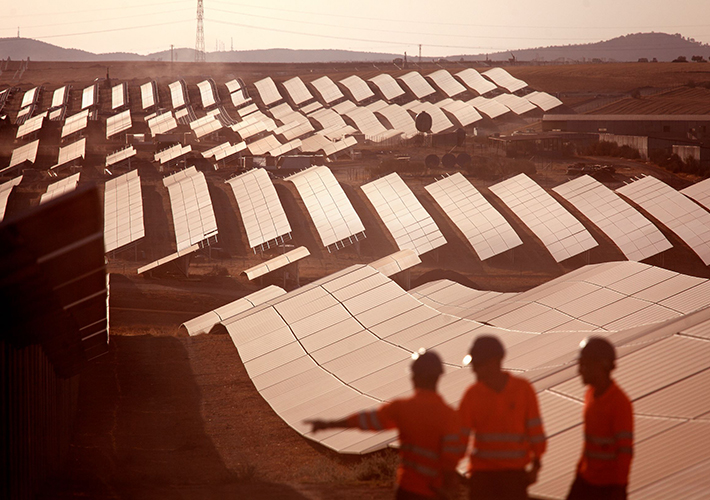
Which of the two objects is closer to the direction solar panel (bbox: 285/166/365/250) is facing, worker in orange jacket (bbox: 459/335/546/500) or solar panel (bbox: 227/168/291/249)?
the worker in orange jacket

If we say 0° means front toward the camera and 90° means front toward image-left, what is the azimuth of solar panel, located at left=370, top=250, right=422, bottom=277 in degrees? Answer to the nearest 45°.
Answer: approximately 315°

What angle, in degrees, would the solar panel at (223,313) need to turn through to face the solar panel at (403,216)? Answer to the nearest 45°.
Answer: approximately 90° to its left

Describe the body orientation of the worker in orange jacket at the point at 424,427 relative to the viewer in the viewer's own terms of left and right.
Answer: facing away from the viewer and to the left of the viewer

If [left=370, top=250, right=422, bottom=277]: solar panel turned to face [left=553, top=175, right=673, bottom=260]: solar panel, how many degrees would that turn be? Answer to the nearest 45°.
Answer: approximately 90° to its left

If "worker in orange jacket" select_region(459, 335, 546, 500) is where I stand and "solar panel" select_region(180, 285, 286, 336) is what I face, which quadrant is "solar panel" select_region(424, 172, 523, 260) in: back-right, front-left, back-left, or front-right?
front-right

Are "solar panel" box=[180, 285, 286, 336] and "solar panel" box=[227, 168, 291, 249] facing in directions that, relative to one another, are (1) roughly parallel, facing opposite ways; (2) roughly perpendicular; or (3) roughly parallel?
roughly parallel

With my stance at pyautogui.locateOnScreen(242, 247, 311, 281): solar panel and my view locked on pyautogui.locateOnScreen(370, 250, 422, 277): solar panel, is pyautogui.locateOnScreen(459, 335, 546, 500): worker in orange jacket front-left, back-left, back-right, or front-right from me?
front-right

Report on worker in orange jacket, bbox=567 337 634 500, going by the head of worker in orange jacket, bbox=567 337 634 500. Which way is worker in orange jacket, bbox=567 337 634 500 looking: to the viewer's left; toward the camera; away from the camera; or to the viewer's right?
to the viewer's left

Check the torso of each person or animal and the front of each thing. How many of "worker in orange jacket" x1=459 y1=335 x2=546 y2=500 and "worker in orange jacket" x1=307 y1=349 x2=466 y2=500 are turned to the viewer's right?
0

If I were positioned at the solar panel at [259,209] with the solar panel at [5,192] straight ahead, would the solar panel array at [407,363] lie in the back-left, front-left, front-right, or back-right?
back-left

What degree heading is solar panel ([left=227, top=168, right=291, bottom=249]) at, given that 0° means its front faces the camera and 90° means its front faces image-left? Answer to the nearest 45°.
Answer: approximately 315°

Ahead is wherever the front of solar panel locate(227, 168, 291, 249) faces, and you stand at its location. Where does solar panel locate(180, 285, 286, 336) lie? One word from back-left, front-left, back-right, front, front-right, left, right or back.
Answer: front-right
